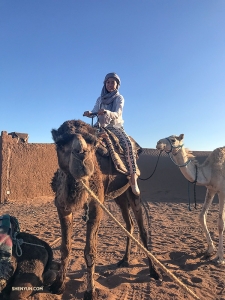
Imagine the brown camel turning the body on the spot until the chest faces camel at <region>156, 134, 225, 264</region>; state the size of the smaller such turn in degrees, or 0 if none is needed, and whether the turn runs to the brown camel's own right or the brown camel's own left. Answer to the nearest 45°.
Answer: approximately 180°

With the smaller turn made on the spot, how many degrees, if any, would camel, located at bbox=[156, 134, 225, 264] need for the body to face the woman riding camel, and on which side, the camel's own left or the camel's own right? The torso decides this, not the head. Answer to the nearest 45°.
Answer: approximately 45° to the camel's own left

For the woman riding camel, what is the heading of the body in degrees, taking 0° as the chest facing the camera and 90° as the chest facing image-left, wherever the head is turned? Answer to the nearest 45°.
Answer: approximately 45°

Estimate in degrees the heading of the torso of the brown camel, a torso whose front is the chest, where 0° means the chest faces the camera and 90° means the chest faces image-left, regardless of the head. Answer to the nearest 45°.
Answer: approximately 45°

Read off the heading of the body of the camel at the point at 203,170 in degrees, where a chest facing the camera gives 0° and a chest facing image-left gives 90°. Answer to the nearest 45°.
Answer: approximately 90°

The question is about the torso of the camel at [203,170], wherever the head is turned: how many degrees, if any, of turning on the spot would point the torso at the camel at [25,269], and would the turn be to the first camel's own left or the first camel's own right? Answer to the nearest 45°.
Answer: approximately 45° to the first camel's own left
